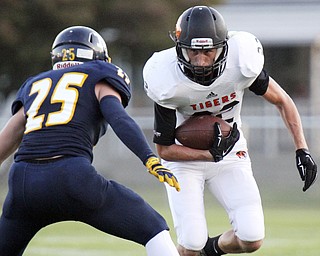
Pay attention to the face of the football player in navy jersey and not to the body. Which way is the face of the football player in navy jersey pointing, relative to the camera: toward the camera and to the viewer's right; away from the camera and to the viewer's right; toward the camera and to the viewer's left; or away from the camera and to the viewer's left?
away from the camera and to the viewer's right

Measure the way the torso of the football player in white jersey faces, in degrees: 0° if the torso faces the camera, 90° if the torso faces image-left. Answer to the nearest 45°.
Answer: approximately 0°

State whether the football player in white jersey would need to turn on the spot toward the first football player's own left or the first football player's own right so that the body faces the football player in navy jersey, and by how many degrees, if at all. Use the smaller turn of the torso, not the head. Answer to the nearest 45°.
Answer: approximately 45° to the first football player's own right
